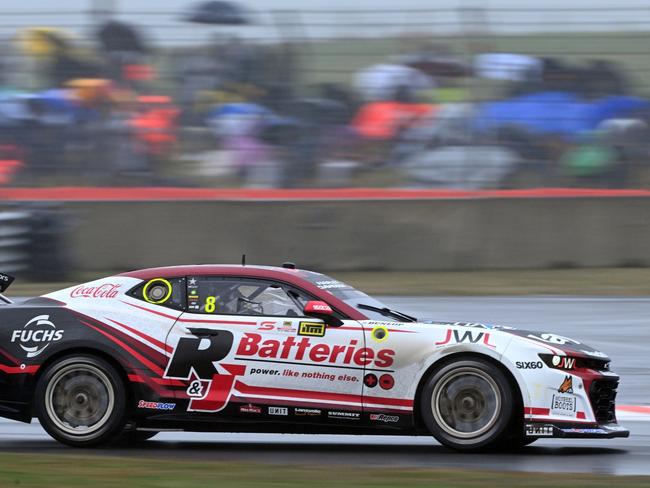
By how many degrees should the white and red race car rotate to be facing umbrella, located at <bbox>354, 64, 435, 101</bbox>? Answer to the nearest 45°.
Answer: approximately 90° to its left

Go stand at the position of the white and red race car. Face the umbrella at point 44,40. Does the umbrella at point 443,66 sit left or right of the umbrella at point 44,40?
right

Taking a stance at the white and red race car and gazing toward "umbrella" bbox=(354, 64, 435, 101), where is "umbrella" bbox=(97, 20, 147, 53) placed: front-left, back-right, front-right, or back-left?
front-left

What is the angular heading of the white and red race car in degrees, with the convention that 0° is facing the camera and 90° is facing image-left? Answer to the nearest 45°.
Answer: approximately 270°

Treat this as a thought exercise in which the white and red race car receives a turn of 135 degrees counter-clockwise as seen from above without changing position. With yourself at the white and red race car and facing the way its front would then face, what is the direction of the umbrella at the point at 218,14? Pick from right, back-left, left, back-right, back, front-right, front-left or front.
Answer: front-right

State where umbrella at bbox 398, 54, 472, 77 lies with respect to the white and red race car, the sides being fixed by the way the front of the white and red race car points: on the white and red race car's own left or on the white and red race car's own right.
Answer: on the white and red race car's own left

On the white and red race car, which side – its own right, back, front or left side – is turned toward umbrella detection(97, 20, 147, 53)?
left
